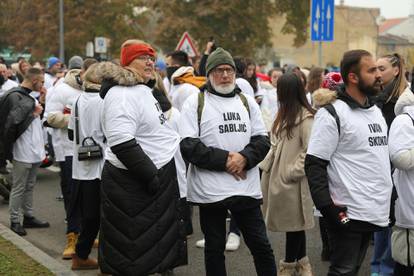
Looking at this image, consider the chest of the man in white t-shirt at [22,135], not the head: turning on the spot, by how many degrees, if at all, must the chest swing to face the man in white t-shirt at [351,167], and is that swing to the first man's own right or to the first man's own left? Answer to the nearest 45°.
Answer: approximately 45° to the first man's own right

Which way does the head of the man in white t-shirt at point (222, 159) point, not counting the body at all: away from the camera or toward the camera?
toward the camera

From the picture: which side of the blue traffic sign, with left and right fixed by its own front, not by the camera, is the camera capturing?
front

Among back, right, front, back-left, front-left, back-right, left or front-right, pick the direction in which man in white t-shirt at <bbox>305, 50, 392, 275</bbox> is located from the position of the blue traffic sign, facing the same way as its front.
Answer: front

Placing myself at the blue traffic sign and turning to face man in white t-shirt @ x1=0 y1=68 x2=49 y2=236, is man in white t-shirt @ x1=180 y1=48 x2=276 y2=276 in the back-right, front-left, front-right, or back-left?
front-left

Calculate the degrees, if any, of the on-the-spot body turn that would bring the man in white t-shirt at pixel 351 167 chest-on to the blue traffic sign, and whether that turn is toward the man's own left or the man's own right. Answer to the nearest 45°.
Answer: approximately 135° to the man's own left

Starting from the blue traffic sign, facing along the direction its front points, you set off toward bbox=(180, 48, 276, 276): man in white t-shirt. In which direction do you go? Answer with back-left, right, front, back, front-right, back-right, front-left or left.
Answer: front

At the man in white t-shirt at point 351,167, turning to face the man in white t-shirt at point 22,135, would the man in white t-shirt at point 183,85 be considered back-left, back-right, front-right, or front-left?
front-right

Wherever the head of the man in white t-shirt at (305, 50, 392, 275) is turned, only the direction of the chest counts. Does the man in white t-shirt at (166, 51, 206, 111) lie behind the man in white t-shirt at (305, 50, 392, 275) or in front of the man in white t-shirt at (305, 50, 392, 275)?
behind

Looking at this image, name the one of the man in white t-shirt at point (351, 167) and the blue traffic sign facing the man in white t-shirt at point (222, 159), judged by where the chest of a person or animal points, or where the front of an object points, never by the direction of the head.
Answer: the blue traffic sign
